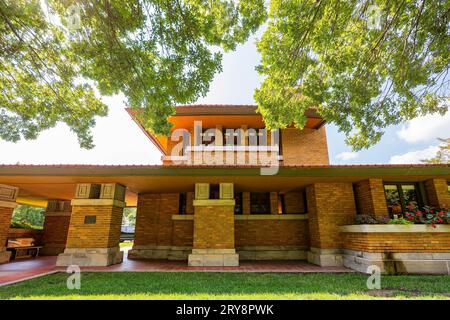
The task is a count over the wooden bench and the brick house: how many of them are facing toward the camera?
2

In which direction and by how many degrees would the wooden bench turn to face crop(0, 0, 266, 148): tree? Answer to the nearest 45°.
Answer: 0° — it already faces it

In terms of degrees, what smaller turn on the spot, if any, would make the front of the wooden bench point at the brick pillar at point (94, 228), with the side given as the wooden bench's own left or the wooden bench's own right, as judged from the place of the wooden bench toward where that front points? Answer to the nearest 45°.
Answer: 0° — it already faces it

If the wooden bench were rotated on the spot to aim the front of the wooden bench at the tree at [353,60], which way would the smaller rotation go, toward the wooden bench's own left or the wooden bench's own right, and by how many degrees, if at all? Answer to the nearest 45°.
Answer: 0° — it already faces it

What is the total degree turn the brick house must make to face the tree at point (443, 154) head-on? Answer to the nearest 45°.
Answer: approximately 135° to its left

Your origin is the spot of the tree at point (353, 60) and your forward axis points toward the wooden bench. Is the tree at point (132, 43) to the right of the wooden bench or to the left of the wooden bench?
left

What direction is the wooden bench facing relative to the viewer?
toward the camera

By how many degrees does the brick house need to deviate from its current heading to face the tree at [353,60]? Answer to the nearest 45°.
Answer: approximately 45° to its left

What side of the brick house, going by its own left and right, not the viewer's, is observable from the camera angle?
front

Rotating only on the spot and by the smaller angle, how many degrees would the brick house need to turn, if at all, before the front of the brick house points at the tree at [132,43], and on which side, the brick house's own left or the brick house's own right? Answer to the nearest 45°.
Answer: approximately 45° to the brick house's own right
